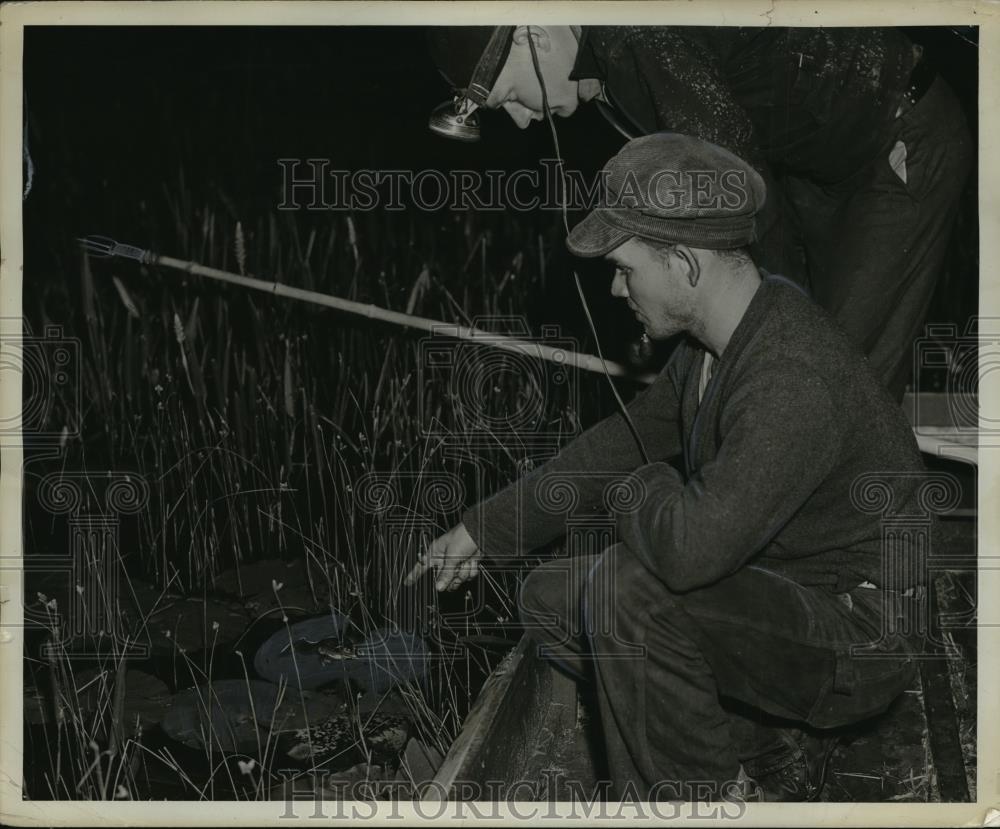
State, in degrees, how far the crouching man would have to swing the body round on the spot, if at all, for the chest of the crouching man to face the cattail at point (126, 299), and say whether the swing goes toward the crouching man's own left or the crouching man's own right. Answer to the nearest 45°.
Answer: approximately 45° to the crouching man's own right

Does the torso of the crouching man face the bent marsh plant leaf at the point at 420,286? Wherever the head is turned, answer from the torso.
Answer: no

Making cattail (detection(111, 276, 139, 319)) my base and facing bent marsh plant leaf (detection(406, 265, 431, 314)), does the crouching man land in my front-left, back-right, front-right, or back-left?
front-right

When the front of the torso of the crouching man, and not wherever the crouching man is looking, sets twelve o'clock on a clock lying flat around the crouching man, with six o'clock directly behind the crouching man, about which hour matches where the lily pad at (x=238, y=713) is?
The lily pad is roughly at 1 o'clock from the crouching man.

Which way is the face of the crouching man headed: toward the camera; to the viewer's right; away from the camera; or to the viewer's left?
to the viewer's left

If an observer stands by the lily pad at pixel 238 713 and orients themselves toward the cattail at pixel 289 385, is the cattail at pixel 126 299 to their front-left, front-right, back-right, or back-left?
front-left

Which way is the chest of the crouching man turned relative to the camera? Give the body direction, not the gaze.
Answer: to the viewer's left

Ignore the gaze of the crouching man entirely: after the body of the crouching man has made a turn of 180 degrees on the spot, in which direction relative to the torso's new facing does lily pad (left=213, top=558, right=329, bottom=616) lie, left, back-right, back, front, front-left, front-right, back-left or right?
back-left

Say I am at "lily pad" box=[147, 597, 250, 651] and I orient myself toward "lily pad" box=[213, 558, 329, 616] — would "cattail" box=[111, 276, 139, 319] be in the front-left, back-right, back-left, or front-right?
front-left

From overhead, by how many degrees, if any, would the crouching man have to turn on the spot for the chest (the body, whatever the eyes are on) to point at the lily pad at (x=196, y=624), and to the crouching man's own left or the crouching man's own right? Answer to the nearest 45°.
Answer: approximately 45° to the crouching man's own right

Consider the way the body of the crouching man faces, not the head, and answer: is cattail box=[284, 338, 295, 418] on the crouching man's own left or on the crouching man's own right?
on the crouching man's own right
